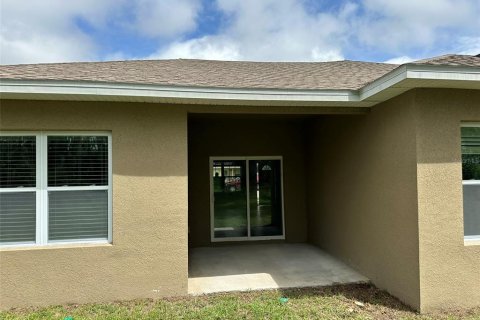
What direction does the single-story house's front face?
away from the camera

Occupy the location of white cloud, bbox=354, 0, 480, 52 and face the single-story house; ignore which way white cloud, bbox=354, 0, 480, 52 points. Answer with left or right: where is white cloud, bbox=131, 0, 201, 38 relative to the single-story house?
right

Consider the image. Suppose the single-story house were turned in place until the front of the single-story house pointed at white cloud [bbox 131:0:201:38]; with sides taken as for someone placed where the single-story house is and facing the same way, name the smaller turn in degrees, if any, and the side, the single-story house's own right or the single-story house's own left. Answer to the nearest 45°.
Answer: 0° — it already faces it

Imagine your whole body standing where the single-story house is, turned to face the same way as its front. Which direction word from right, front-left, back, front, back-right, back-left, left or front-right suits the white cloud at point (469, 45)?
front-right

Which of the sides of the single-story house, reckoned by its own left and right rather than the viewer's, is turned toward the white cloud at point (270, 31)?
front
